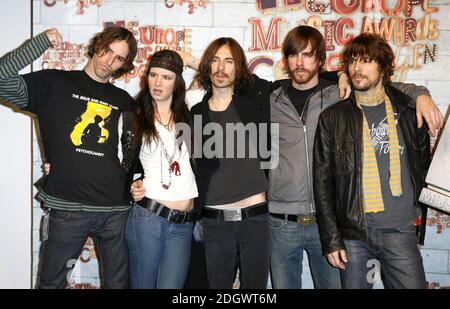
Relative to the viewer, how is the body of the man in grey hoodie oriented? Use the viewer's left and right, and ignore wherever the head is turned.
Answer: facing the viewer

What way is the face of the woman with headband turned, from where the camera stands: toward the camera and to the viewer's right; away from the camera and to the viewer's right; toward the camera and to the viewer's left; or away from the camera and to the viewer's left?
toward the camera and to the viewer's left

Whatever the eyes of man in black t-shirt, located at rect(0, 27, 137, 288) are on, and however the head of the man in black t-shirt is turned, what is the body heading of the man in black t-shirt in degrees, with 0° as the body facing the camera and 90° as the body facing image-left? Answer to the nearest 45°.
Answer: approximately 0°

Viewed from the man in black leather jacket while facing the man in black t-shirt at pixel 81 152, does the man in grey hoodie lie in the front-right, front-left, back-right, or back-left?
front-right

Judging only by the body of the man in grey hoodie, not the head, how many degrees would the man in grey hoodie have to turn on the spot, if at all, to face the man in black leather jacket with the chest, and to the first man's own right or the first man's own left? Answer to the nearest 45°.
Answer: approximately 90° to the first man's own left

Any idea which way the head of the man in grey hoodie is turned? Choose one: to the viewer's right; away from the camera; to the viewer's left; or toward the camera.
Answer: toward the camera

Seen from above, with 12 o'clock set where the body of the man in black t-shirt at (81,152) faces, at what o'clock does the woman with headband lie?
The woman with headband is roughly at 10 o'clock from the man in black t-shirt.

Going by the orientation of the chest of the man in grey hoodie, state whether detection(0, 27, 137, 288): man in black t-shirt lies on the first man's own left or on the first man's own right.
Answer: on the first man's own right

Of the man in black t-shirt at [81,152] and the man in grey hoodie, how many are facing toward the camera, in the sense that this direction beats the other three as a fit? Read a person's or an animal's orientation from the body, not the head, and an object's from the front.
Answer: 2

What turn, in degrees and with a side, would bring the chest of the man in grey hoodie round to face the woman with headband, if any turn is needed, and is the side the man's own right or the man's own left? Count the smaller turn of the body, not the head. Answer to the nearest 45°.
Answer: approximately 45° to the man's own right

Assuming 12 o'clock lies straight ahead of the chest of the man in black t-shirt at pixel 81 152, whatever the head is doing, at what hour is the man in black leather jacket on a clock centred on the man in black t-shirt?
The man in black leather jacket is roughly at 10 o'clock from the man in black t-shirt.

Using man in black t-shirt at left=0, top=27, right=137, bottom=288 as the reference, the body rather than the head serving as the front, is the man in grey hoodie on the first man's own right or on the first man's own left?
on the first man's own left

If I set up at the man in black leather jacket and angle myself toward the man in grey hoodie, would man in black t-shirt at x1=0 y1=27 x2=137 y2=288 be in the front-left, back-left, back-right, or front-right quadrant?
front-left
